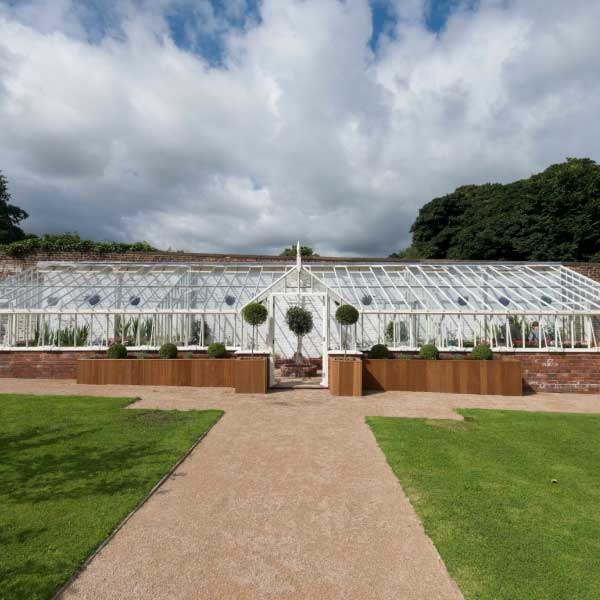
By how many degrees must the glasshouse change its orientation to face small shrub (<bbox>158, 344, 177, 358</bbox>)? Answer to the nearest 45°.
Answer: approximately 90° to its right

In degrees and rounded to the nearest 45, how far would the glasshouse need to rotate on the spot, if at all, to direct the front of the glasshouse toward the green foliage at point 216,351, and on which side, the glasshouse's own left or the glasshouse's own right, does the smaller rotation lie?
approximately 45° to the glasshouse's own right

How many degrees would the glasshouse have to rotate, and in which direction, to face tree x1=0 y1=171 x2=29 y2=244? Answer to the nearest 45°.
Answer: approximately 135° to its right

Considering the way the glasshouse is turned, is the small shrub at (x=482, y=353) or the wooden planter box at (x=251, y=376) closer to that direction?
the wooden planter box

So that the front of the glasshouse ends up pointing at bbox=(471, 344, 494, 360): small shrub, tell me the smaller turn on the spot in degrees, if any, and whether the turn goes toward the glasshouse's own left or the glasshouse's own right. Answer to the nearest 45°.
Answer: approximately 90° to the glasshouse's own left

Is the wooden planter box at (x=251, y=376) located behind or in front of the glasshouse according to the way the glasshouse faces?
in front

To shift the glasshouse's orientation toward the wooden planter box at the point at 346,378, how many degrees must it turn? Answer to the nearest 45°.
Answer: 0° — it already faces it

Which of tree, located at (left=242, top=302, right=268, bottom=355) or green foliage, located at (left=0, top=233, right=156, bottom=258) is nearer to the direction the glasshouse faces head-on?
the tree

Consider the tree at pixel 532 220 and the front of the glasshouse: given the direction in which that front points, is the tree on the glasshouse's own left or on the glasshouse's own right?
on the glasshouse's own left

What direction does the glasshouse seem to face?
toward the camera

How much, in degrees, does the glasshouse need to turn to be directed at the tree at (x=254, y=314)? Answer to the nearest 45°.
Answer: approximately 45° to its right

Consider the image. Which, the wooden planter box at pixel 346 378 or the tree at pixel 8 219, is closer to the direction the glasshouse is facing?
the wooden planter box
